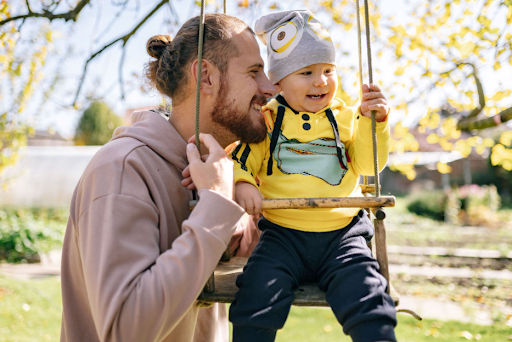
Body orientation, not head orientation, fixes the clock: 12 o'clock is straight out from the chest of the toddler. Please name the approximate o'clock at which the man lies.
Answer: The man is roughly at 2 o'clock from the toddler.

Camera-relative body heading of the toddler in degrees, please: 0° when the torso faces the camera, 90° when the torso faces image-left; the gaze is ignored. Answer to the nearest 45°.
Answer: approximately 0°

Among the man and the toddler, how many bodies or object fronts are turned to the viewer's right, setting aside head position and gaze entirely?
1

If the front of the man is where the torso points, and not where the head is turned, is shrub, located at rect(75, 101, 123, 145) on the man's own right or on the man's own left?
on the man's own left

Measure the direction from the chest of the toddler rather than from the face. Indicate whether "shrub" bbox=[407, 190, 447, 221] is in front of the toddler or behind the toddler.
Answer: behind

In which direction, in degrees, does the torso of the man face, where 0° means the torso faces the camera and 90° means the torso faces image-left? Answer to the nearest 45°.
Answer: approximately 270°

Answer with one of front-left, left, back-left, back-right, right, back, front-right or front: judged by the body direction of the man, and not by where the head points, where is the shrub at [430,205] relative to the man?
front-left
